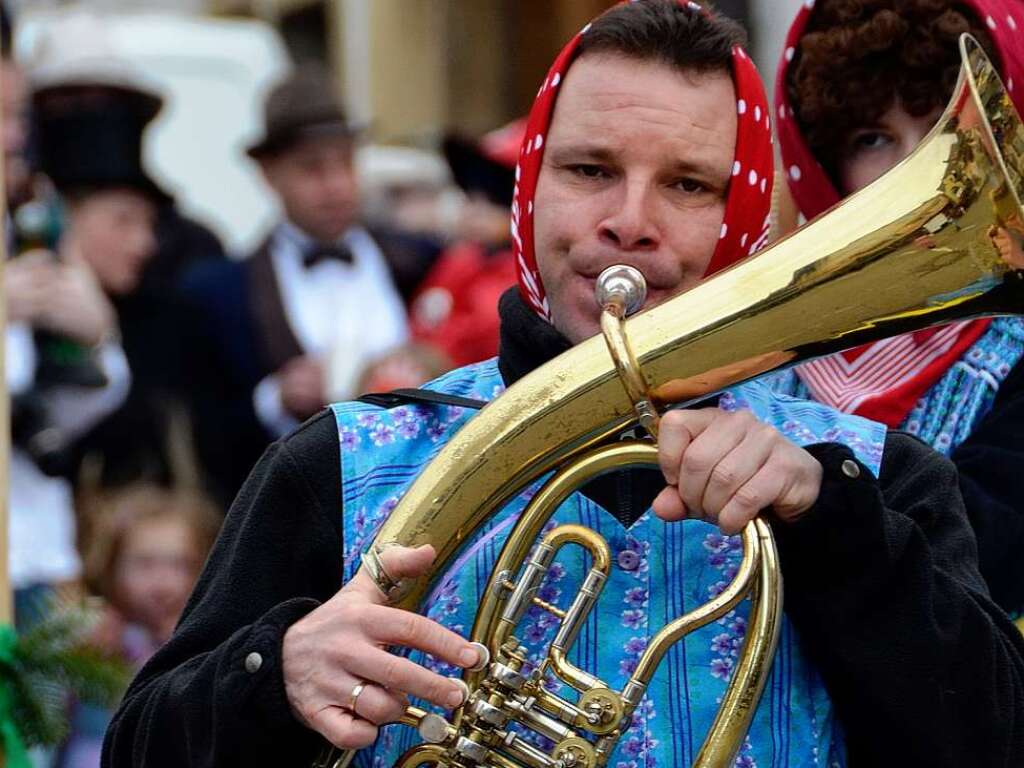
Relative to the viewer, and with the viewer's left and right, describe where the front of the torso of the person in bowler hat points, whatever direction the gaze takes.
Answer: facing the viewer and to the right of the viewer

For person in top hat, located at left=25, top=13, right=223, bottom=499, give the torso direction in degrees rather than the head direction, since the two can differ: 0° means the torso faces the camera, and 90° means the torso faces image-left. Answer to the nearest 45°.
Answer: approximately 315°

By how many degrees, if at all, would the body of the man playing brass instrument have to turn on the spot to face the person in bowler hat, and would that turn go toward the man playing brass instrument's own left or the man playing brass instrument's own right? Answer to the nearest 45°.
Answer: approximately 180°

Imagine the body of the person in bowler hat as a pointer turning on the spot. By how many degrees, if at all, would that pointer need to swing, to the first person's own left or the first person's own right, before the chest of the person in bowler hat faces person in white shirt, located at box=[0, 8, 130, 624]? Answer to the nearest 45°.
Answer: approximately 90° to the first person's own right

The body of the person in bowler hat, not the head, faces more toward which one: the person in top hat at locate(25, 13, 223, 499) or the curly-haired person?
the curly-haired person

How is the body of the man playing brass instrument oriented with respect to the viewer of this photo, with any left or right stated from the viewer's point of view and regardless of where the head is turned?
facing the viewer

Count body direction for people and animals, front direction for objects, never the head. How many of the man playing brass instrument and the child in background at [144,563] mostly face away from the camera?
0

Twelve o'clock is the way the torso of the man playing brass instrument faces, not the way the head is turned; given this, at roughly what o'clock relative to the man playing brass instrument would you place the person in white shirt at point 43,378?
The person in white shirt is roughly at 5 o'clock from the man playing brass instrument.

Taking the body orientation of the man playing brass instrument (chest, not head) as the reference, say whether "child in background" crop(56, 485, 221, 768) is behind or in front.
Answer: behind

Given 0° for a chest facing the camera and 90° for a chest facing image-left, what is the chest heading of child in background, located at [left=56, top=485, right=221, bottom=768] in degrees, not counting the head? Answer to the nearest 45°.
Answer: approximately 315°

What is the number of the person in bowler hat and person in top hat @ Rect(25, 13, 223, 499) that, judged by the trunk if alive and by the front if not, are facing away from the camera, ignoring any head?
0
